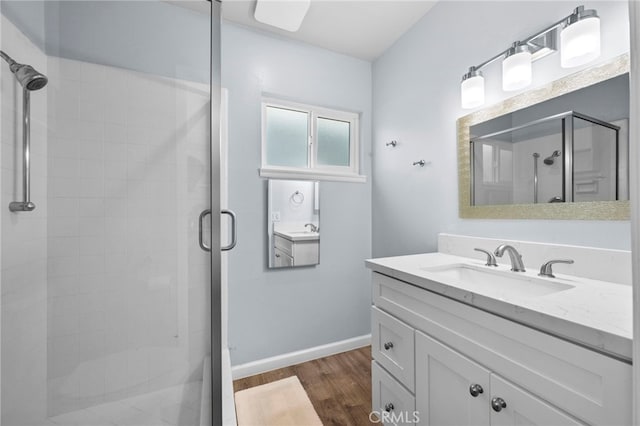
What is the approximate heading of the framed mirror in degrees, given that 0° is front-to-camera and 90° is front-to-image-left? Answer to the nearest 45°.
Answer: approximately 45°

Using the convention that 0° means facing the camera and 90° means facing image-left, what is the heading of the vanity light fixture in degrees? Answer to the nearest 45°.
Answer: approximately 45°

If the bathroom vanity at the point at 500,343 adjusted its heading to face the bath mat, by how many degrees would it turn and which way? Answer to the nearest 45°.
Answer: approximately 45° to its right

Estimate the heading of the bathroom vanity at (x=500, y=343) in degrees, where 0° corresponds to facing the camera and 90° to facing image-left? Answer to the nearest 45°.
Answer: approximately 45°
